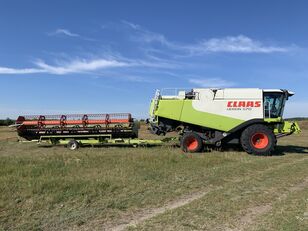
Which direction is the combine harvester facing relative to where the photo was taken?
to the viewer's right
